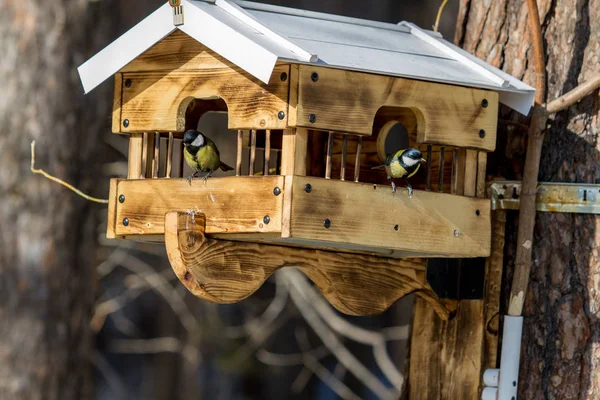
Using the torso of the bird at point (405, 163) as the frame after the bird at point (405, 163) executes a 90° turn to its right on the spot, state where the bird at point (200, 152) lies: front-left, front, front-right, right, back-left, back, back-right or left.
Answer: front-right

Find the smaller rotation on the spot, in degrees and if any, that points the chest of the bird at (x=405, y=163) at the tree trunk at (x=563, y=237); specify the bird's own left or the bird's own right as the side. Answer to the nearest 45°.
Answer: approximately 45° to the bird's own left

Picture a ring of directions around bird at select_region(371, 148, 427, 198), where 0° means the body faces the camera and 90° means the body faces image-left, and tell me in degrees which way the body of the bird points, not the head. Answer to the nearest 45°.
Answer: approximately 315°

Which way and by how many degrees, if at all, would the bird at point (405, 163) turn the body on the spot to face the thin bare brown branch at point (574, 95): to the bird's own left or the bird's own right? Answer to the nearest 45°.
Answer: approximately 45° to the bird's own left

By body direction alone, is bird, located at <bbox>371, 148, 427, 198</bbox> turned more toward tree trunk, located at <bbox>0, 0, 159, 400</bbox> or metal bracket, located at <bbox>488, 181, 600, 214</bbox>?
the metal bracket

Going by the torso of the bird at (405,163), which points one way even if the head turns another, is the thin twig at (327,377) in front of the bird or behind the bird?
behind

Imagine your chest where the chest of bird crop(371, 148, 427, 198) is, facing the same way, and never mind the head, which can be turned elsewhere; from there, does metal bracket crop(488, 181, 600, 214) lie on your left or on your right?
on your left

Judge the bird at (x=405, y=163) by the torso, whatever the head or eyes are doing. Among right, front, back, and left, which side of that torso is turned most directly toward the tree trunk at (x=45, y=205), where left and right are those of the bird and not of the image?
back
